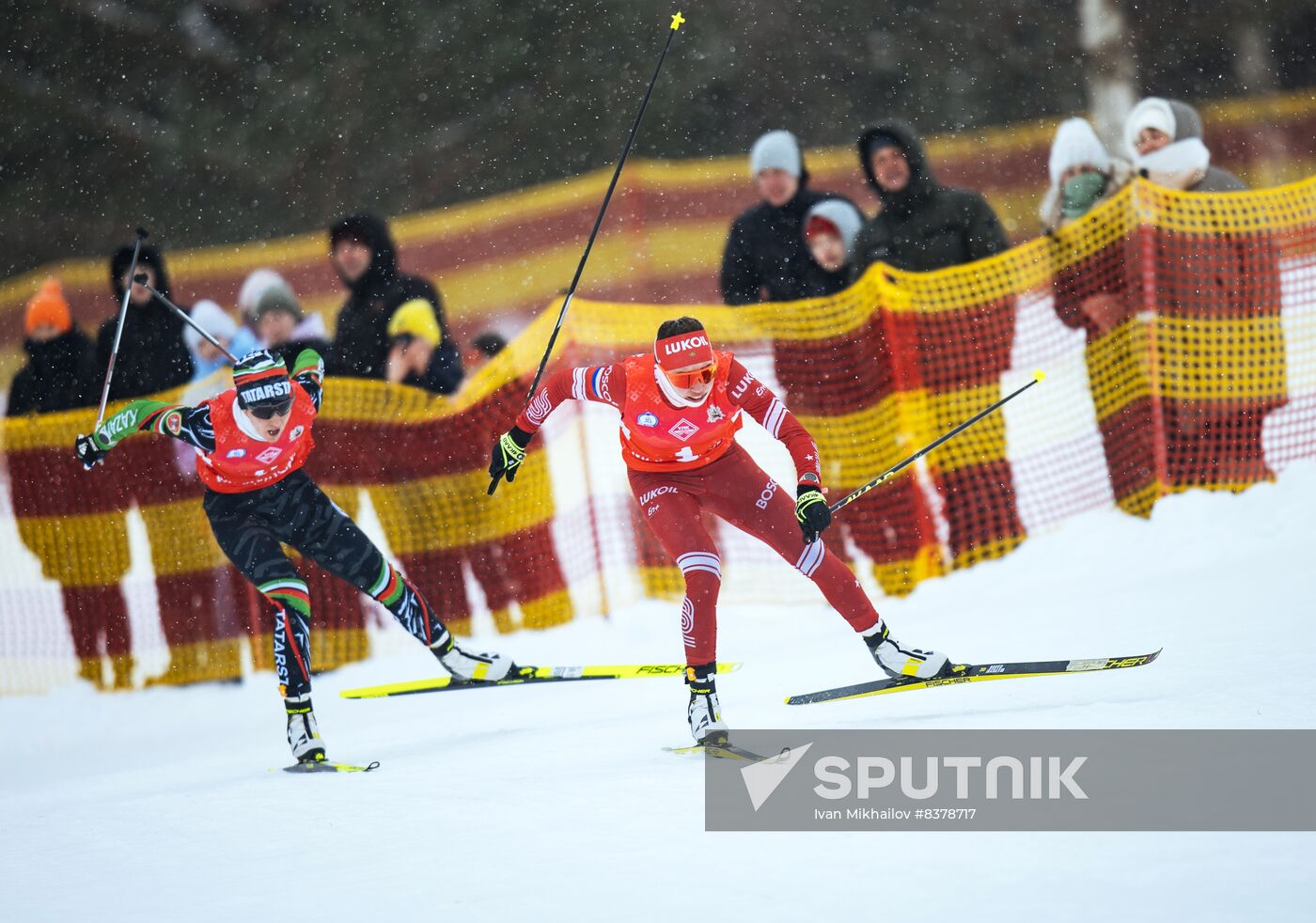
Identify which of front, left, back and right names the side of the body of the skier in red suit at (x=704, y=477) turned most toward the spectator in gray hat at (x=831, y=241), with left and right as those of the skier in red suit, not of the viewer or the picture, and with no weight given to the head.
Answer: back

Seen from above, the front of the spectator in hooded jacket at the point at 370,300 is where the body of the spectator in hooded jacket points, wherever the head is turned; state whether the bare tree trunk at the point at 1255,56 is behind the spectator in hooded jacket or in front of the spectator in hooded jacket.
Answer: behind

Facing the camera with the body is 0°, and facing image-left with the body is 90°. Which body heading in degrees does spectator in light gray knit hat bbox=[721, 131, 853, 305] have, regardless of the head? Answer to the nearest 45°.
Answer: approximately 0°

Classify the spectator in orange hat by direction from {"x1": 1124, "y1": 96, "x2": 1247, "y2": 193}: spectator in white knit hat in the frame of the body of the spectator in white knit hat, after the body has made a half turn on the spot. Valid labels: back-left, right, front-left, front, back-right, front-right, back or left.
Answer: back-left

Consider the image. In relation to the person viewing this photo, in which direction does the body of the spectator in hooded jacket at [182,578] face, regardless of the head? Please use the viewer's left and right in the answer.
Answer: facing the viewer

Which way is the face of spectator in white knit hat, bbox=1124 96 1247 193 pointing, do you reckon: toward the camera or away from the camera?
toward the camera

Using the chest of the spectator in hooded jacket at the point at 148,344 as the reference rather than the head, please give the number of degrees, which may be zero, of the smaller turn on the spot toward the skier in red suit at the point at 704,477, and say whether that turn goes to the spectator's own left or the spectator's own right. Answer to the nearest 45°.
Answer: approximately 45° to the spectator's own left

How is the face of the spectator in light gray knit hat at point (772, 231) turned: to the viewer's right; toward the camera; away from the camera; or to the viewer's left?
toward the camera

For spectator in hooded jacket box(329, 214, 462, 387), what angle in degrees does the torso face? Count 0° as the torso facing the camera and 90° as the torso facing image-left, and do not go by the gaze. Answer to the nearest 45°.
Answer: approximately 45°

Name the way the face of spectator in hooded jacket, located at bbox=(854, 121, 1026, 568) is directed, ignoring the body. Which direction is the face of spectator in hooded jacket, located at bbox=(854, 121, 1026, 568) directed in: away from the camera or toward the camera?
toward the camera

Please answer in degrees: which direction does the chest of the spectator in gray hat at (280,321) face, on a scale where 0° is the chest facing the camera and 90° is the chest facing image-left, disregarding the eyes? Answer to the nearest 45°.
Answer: approximately 45°

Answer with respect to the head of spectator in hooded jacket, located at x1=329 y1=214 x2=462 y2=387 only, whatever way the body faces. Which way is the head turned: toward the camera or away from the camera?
toward the camera

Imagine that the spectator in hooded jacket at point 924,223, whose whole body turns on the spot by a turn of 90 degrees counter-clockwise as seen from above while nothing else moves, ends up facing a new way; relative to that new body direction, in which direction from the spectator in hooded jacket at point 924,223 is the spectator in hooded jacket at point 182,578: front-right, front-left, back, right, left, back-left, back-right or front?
back-right
